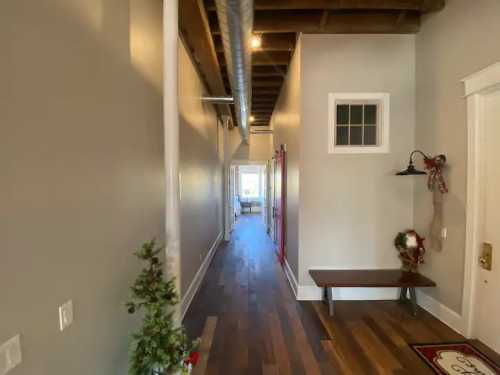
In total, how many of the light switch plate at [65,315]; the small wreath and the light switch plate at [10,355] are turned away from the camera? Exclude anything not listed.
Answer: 0

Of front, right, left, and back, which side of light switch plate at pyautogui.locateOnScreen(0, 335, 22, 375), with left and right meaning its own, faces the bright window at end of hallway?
left

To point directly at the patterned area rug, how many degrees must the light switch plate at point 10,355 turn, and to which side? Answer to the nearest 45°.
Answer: approximately 45° to its left

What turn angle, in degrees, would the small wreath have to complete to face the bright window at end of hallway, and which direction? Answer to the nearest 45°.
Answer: approximately 135° to its right

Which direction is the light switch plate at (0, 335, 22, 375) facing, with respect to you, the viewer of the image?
facing the viewer and to the right of the viewer

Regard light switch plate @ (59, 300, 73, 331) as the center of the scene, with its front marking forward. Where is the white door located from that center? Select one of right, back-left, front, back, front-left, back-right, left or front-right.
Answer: front-left

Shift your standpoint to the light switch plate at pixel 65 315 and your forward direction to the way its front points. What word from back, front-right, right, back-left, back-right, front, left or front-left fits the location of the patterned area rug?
front-left

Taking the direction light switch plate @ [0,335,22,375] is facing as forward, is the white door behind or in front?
in front

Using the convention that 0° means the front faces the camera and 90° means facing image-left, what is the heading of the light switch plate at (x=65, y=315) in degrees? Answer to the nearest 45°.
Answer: approximately 315°

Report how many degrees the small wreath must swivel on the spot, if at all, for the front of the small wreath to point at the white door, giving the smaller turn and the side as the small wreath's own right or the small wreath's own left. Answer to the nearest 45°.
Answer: approximately 45° to the small wreath's own left

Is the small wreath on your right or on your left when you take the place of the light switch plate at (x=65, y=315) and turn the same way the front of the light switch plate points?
on your left
